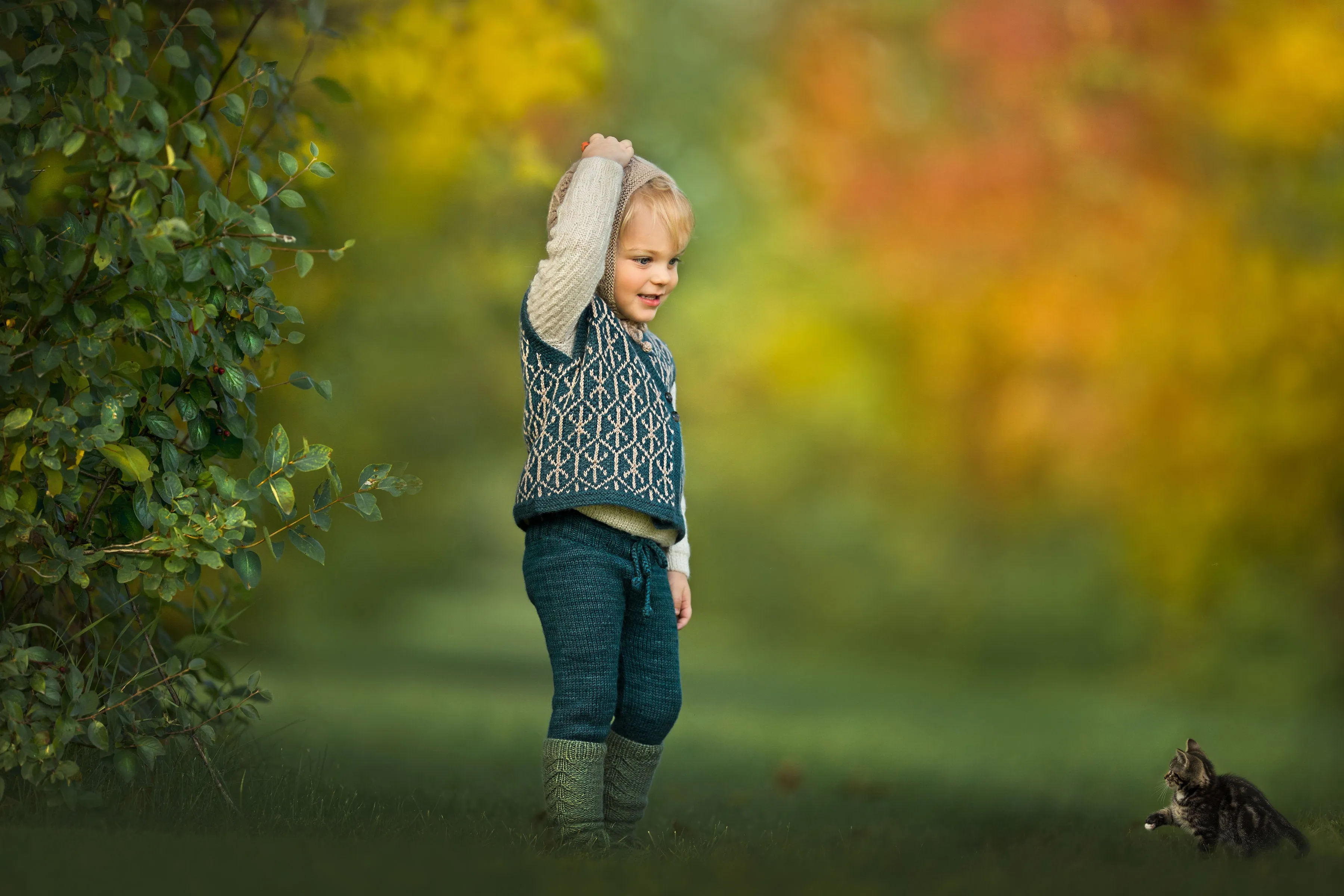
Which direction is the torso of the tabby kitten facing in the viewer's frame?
to the viewer's left

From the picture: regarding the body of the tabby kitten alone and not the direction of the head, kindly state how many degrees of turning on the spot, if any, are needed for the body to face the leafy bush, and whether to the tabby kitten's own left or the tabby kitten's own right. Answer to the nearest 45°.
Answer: approximately 45° to the tabby kitten's own left

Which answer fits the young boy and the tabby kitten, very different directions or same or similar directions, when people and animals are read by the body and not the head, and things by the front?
very different directions

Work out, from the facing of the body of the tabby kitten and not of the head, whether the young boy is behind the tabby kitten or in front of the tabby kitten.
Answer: in front

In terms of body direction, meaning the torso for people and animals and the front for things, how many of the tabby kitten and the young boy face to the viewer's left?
1

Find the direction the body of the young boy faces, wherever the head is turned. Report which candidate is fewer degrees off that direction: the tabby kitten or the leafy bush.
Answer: the tabby kitten

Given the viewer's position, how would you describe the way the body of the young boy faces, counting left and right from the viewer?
facing the viewer and to the right of the viewer
